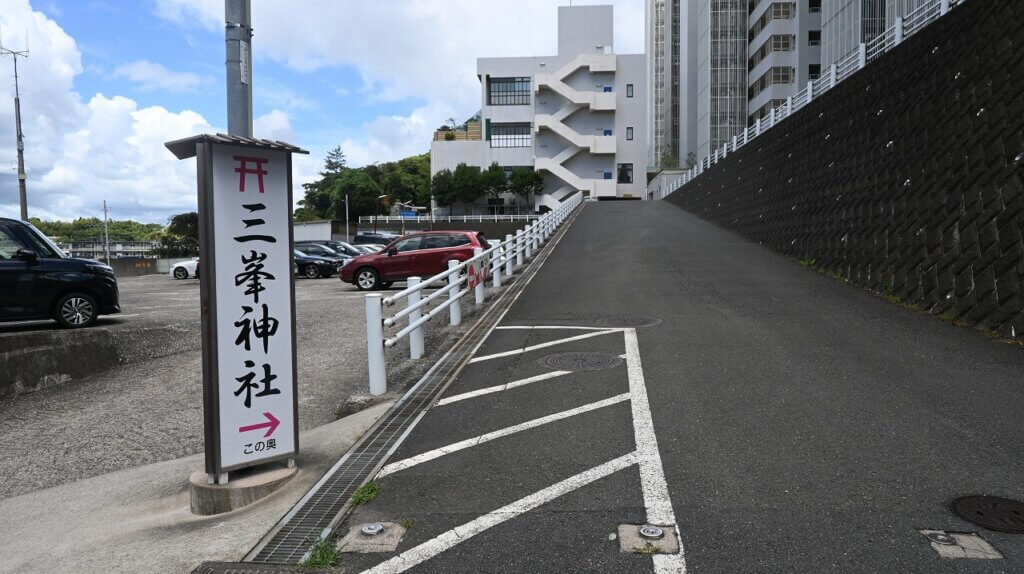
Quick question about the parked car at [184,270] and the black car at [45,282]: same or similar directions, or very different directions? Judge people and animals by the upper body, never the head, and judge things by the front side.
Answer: very different directions

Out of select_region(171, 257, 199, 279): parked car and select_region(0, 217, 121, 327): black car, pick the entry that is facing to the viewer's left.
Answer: the parked car

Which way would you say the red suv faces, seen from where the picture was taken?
facing to the left of the viewer

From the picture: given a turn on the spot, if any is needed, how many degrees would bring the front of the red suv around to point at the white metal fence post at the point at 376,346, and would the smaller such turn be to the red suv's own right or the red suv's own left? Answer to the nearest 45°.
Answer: approximately 90° to the red suv's own left

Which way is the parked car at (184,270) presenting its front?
to the viewer's left

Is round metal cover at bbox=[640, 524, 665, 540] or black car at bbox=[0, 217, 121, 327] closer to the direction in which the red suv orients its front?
the black car

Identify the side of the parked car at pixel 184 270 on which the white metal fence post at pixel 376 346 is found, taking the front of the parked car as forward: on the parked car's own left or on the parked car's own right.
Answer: on the parked car's own left

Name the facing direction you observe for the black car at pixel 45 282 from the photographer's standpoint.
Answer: facing to the right of the viewer

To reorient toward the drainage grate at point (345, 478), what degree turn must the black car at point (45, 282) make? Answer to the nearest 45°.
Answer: approximately 90° to its right

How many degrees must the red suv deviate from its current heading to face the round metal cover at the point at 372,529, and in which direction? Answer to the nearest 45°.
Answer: approximately 90° to its left

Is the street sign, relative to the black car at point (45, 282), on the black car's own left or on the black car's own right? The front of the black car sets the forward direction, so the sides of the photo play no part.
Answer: on the black car's own right
